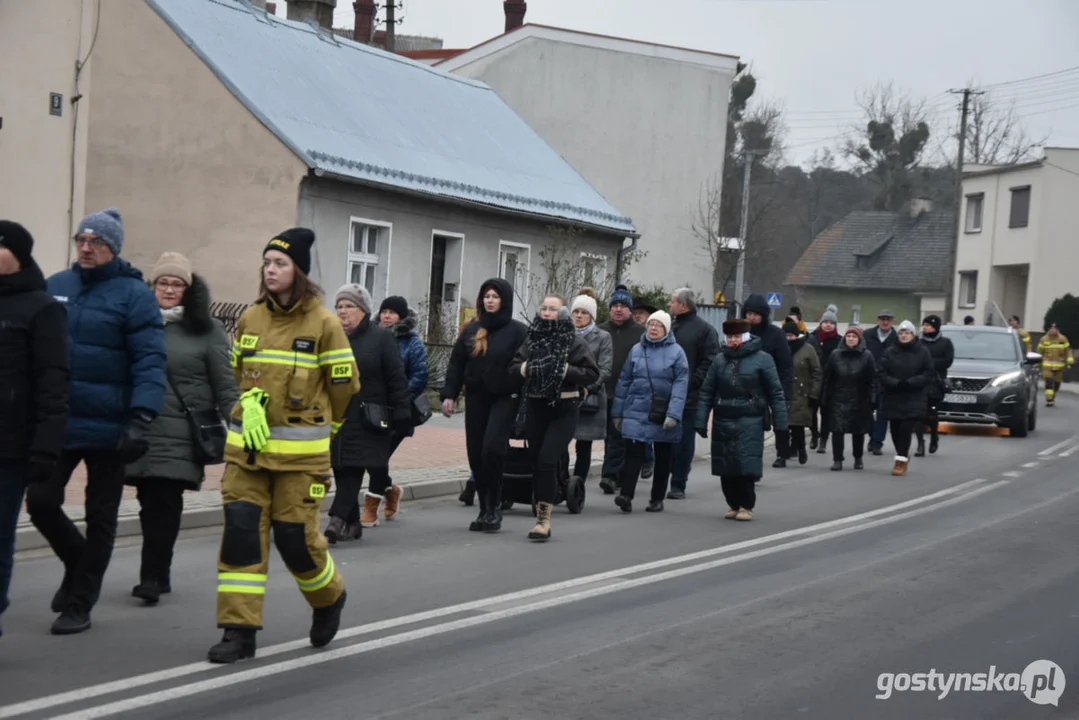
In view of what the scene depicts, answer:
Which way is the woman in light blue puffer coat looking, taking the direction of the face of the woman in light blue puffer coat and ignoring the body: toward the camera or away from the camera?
toward the camera

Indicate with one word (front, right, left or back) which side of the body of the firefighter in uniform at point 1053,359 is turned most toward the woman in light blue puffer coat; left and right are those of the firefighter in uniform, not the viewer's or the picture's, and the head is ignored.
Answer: front

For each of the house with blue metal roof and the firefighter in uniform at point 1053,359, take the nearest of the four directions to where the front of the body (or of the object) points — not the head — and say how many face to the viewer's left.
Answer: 0

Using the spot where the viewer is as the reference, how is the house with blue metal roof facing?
facing the viewer and to the right of the viewer

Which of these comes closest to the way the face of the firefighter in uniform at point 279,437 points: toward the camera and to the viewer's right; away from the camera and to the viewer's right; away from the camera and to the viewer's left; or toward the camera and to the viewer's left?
toward the camera and to the viewer's left

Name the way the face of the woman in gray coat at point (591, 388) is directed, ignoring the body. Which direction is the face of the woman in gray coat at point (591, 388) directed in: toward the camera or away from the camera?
toward the camera

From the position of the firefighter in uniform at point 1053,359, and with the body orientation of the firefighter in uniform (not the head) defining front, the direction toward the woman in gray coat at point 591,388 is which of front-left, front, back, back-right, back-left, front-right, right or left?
front

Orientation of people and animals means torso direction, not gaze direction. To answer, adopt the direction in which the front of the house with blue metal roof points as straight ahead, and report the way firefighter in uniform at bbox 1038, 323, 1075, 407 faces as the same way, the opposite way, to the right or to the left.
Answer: to the right

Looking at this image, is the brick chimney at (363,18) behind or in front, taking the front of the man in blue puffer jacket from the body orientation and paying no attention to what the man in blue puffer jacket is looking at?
behind

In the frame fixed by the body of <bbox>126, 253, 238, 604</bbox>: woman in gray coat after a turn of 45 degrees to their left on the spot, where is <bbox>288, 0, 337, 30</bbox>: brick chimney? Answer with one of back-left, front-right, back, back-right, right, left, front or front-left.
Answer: back

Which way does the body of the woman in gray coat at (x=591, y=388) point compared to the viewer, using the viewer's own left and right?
facing the viewer and to the left of the viewer

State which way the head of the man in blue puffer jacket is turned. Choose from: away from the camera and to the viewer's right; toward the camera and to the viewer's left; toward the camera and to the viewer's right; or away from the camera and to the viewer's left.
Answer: toward the camera and to the viewer's left

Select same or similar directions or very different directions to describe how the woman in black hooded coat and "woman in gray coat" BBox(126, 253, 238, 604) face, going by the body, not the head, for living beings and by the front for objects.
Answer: same or similar directions

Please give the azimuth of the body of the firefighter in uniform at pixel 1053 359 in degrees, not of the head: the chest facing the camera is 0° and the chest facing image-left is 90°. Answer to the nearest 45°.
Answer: approximately 0°

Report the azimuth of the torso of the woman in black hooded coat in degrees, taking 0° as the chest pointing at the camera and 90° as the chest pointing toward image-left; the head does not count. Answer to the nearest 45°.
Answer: approximately 45°

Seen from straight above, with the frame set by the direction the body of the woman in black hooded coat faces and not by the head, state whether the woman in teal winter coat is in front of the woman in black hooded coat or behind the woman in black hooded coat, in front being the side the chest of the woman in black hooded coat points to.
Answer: behind
